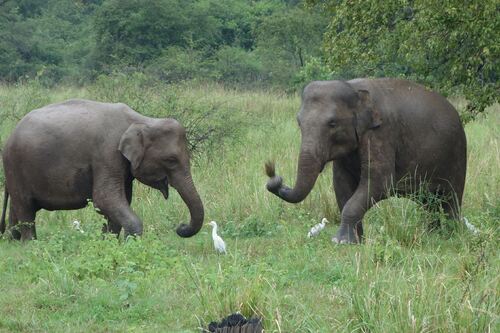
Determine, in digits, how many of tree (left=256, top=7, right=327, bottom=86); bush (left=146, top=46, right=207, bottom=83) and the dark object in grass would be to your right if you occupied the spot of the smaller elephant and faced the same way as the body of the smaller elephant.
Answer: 1

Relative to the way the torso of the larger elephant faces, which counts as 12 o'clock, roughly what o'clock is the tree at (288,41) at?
The tree is roughly at 4 o'clock from the larger elephant.

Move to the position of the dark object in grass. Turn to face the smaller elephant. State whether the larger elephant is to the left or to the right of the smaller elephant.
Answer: right

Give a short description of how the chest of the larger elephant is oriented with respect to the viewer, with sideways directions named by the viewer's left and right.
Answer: facing the viewer and to the left of the viewer

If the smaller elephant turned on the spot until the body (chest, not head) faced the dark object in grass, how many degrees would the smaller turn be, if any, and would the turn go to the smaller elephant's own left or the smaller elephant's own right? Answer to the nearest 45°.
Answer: approximately 90° to the smaller elephant's own right

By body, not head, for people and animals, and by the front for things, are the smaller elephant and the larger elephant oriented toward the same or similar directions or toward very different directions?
very different directions

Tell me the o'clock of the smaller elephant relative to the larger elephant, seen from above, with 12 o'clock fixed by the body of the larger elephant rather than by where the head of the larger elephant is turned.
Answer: The smaller elephant is roughly at 1 o'clock from the larger elephant.

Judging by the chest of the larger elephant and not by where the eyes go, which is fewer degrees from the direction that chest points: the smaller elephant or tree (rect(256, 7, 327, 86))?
the smaller elephant

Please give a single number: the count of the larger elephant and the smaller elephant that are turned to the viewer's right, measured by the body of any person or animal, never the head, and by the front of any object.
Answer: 1

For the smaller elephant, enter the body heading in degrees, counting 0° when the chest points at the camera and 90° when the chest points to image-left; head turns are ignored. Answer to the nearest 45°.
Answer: approximately 270°
